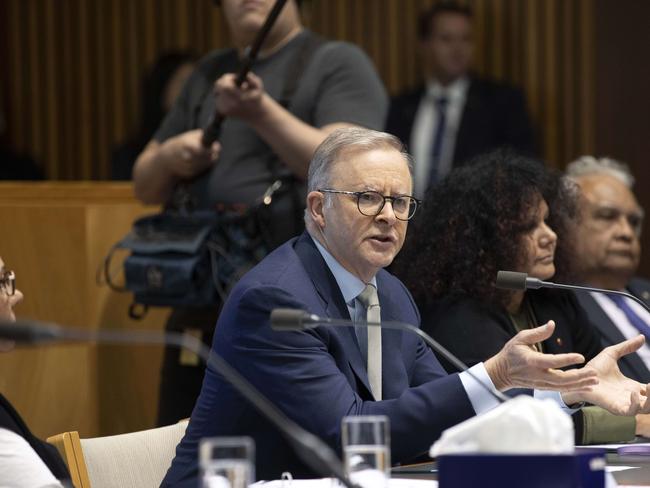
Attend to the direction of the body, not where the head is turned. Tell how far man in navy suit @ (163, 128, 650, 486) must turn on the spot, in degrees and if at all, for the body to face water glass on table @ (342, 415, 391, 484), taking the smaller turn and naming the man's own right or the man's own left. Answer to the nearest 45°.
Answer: approximately 45° to the man's own right

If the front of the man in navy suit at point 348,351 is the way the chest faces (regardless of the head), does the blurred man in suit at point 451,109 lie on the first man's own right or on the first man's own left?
on the first man's own left

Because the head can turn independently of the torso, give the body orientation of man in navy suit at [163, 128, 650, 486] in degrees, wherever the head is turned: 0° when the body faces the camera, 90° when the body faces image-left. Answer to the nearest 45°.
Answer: approximately 315°

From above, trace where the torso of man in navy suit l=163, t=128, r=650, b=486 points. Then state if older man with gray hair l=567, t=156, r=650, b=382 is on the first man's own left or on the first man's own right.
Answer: on the first man's own left

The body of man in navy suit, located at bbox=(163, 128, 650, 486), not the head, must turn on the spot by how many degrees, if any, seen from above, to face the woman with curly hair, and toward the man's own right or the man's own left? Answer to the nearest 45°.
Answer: approximately 90° to the man's own left

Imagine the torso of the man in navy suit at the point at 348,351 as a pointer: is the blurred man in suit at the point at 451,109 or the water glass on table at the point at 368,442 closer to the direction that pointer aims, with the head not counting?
the water glass on table
